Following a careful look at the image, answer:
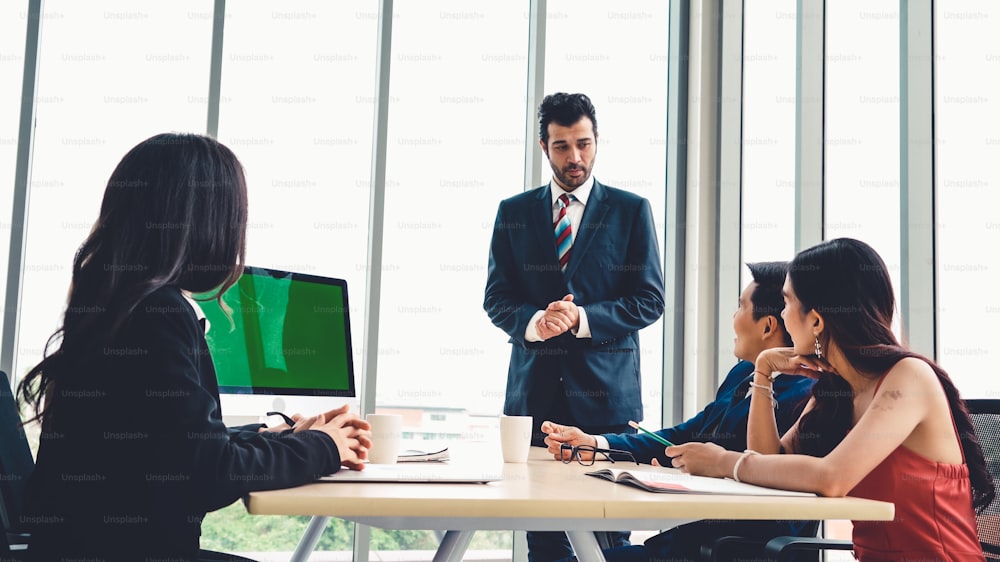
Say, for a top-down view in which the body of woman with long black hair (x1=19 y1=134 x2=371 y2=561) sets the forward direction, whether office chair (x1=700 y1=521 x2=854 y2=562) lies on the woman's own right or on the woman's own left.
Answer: on the woman's own right

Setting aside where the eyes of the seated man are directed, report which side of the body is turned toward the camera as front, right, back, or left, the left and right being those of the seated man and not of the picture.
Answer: left

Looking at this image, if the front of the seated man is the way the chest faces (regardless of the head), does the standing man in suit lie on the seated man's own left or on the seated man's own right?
on the seated man's own right

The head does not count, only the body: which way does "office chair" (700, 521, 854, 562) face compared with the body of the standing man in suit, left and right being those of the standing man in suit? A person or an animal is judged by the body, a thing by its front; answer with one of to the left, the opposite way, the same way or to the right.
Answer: to the right

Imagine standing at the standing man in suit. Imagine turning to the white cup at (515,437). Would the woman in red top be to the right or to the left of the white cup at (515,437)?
left

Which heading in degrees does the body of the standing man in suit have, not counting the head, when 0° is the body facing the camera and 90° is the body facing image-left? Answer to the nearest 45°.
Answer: approximately 0°

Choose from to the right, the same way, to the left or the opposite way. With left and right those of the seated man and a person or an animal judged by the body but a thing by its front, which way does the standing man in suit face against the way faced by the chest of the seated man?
to the left

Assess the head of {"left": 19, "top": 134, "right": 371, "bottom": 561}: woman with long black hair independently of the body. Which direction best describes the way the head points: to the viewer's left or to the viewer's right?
to the viewer's right

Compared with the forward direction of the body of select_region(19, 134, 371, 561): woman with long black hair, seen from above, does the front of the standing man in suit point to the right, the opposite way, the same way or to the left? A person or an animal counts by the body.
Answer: the opposite way

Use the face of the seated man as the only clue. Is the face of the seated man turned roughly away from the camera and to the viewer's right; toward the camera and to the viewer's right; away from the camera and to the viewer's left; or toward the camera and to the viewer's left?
away from the camera and to the viewer's left

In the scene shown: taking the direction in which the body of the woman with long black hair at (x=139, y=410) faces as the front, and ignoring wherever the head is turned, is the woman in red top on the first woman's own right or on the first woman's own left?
on the first woman's own right

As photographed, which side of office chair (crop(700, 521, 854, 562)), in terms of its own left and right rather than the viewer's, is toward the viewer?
left
